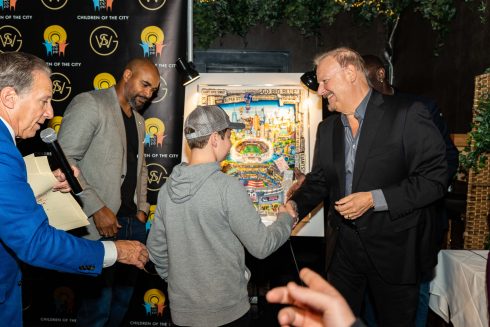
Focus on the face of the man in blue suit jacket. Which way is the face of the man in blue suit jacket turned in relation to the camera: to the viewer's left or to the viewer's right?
to the viewer's right

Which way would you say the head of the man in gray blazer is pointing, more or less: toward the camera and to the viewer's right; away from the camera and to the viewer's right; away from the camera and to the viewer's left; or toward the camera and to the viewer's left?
toward the camera and to the viewer's right

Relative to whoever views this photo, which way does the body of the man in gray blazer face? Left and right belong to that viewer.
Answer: facing the viewer and to the right of the viewer

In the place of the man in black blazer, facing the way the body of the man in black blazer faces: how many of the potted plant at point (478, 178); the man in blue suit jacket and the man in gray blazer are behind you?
1

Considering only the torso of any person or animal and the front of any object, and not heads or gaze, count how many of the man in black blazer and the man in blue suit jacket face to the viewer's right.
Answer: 1

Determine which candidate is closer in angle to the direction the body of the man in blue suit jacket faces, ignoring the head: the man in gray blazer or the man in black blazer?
the man in black blazer

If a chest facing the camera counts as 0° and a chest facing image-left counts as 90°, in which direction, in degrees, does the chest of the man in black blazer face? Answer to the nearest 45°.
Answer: approximately 45°

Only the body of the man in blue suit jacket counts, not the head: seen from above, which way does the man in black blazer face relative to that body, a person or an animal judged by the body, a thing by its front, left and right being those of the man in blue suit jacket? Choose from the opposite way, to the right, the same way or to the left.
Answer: the opposite way

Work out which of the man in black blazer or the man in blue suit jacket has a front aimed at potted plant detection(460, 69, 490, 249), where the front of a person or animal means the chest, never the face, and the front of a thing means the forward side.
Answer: the man in blue suit jacket

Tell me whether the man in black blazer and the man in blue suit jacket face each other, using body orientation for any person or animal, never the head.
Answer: yes

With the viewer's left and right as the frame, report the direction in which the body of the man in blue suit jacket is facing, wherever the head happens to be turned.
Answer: facing to the right of the viewer

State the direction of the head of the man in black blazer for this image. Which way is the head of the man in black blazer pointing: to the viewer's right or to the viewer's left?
to the viewer's left

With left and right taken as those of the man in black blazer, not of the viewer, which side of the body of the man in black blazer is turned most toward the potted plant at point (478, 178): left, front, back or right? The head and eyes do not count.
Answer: back
